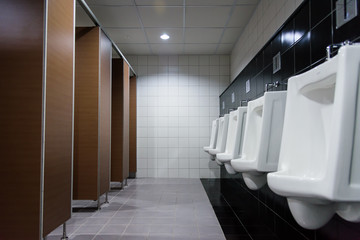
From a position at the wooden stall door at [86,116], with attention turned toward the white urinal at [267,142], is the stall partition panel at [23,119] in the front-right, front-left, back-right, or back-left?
front-right

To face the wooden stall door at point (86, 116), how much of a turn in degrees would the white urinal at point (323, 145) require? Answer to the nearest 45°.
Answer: approximately 90° to its right

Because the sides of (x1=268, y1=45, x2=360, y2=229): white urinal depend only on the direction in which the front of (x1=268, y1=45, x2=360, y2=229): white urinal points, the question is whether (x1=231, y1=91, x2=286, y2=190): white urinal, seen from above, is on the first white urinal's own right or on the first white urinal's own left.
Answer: on the first white urinal's own right

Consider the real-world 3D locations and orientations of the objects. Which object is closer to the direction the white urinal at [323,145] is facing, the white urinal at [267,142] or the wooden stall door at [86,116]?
the wooden stall door

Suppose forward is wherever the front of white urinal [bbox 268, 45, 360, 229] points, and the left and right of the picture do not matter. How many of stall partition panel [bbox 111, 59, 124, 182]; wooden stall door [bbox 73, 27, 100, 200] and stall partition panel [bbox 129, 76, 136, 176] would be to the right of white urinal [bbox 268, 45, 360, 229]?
3

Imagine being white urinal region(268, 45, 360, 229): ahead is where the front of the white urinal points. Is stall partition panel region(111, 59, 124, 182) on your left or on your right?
on your right

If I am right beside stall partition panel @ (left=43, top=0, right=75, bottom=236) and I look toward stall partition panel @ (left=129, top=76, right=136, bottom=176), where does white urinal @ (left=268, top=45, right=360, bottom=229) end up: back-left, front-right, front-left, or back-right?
back-right

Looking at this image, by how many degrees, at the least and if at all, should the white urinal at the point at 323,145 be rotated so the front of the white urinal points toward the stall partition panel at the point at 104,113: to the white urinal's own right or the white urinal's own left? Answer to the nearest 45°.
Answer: approximately 90° to the white urinal's own right

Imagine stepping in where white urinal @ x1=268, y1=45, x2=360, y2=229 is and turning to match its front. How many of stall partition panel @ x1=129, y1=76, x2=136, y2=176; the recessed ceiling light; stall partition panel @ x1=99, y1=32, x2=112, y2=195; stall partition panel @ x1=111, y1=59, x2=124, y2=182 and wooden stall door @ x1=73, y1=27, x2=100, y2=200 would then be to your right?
5

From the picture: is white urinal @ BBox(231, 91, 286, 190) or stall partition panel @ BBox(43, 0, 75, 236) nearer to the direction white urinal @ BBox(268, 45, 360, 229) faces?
the stall partition panel

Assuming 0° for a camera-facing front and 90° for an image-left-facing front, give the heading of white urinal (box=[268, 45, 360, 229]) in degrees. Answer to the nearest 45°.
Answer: approximately 45°

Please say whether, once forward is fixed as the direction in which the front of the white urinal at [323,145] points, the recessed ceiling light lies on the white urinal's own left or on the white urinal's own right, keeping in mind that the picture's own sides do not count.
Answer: on the white urinal's own right
